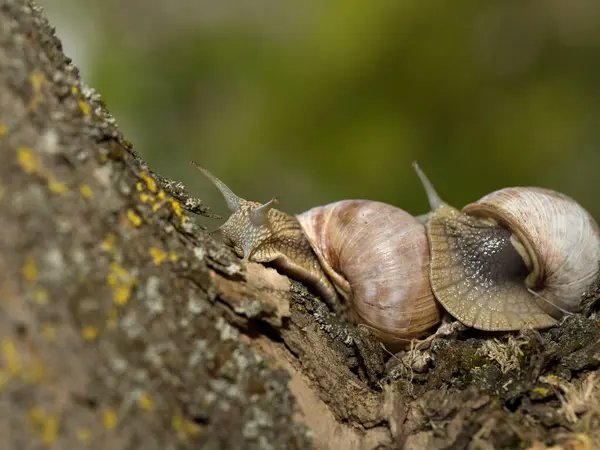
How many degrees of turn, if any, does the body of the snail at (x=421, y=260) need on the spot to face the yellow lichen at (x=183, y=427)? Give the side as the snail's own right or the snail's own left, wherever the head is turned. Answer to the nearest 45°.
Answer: approximately 45° to the snail's own left

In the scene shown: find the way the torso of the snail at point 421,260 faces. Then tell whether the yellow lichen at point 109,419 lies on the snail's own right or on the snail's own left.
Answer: on the snail's own left

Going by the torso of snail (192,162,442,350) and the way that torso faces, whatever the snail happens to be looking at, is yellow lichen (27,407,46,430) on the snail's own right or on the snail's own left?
on the snail's own left

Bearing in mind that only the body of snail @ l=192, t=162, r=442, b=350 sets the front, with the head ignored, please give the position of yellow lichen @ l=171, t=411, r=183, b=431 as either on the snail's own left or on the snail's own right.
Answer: on the snail's own left

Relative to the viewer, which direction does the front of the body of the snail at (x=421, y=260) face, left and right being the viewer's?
facing to the left of the viewer

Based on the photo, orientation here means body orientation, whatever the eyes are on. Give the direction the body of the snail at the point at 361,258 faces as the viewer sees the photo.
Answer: to the viewer's left

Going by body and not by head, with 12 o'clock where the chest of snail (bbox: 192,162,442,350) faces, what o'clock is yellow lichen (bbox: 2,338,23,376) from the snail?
The yellow lichen is roughly at 10 o'clock from the snail.

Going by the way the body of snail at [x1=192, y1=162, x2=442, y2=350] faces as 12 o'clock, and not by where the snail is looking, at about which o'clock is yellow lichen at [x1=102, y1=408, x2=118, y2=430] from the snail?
The yellow lichen is roughly at 10 o'clock from the snail.

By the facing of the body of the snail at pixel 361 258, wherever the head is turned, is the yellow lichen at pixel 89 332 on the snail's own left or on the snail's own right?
on the snail's own left
